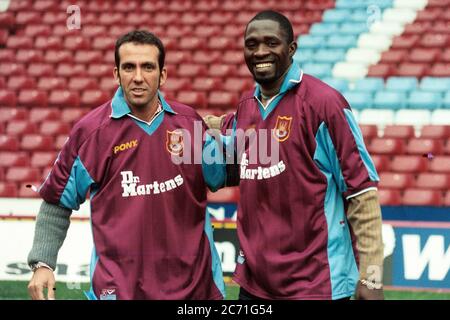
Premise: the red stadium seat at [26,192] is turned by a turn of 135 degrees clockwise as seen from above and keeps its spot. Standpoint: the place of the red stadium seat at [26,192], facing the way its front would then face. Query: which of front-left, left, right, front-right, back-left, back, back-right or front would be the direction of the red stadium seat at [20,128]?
front-right

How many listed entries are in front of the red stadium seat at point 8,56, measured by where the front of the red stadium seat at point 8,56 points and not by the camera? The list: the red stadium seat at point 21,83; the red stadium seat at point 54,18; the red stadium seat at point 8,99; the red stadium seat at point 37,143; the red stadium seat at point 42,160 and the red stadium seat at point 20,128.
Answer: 5

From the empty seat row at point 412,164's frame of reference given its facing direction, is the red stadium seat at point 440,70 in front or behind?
behind

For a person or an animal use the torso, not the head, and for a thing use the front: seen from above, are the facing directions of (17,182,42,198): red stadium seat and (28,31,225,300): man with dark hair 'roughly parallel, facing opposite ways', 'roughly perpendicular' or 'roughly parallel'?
roughly parallel

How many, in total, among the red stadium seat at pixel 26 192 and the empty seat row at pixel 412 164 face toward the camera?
2

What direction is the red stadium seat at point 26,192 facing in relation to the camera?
toward the camera

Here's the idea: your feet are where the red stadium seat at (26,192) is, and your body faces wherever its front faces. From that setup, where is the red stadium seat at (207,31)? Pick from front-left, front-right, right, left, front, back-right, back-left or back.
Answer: back-left

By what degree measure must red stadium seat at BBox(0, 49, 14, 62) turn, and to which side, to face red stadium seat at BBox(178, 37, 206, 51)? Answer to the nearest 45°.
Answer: approximately 90° to its left

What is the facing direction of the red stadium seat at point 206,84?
toward the camera

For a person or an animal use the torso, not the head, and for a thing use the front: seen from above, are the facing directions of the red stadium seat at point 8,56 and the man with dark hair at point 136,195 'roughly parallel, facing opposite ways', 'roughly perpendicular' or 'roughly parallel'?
roughly parallel

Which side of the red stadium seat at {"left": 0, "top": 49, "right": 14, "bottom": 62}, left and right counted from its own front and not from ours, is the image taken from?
front

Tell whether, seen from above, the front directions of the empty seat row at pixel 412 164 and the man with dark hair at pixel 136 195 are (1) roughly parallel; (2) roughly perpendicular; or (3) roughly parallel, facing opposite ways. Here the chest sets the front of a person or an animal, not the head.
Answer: roughly parallel

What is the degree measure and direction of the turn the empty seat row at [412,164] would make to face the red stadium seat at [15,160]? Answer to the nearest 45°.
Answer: approximately 90° to its right
